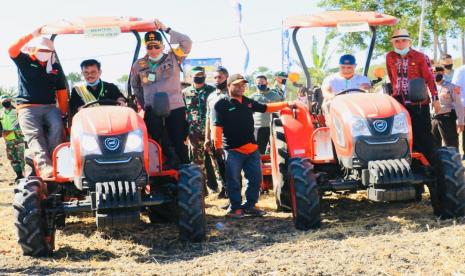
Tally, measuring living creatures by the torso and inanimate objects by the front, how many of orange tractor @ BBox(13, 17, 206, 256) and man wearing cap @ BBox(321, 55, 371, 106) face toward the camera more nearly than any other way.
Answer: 2

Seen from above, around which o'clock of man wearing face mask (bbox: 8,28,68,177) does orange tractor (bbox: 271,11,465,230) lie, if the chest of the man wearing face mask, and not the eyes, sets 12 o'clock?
The orange tractor is roughly at 10 o'clock from the man wearing face mask.

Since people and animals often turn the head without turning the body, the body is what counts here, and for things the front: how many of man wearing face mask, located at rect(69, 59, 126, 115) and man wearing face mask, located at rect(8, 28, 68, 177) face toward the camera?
2

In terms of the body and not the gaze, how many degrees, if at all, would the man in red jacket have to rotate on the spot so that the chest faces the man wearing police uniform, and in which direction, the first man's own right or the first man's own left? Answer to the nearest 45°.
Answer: approximately 90° to the first man's own right

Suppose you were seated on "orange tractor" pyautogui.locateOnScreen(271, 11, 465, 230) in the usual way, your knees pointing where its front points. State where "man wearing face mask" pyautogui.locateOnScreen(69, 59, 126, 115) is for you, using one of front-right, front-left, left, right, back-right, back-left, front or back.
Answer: back-right

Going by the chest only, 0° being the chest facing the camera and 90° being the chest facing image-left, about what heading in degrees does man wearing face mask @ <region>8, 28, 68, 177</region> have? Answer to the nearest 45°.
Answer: approximately 0°
